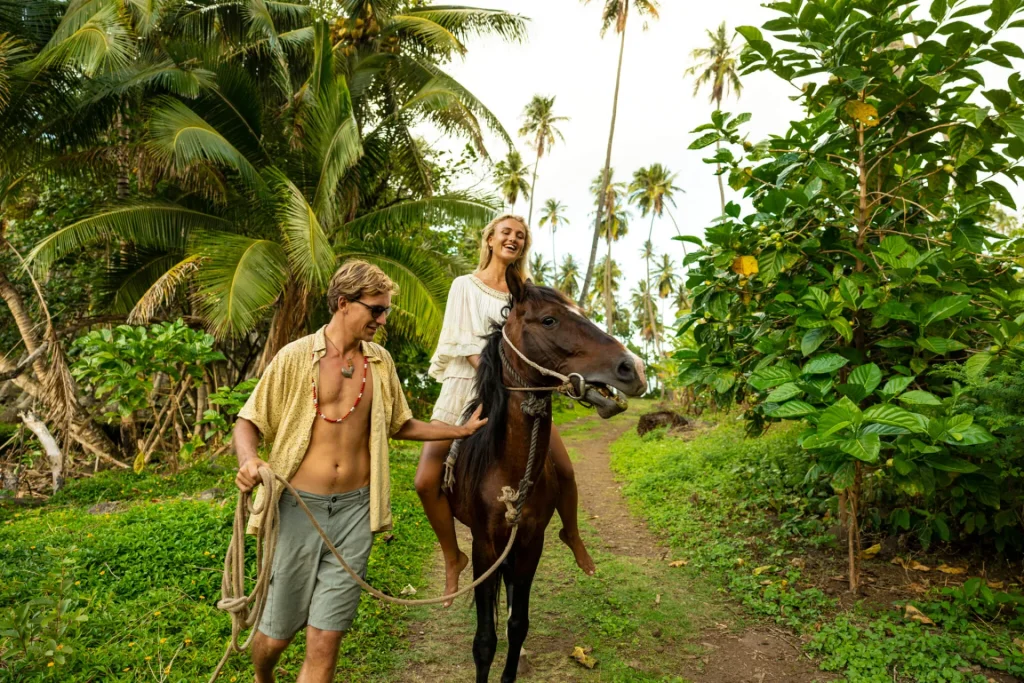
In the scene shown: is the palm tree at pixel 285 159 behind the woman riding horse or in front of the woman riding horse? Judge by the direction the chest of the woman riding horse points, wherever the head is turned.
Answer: behind

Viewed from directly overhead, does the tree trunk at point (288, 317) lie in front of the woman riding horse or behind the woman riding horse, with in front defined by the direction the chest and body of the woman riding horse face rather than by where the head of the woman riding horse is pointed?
behind

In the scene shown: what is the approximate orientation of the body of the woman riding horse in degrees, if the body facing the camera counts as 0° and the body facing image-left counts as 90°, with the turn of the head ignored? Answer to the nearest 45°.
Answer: approximately 0°

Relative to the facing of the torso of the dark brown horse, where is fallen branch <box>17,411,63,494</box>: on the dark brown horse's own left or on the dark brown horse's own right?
on the dark brown horse's own right

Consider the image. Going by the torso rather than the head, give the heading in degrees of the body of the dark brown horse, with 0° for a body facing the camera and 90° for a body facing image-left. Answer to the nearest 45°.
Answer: approximately 0°

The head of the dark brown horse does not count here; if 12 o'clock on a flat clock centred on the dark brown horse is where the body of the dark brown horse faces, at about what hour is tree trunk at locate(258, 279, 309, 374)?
The tree trunk is roughly at 5 o'clock from the dark brown horse.

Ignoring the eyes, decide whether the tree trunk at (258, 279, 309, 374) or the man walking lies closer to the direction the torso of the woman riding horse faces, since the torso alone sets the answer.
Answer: the man walking

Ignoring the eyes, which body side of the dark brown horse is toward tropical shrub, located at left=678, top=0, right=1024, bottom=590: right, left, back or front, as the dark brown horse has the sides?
left

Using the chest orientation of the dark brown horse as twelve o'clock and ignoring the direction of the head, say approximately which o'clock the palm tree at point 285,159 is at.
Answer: The palm tree is roughly at 5 o'clock from the dark brown horse.

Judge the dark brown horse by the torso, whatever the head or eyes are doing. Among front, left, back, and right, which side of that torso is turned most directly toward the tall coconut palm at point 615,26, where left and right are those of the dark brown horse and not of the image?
back

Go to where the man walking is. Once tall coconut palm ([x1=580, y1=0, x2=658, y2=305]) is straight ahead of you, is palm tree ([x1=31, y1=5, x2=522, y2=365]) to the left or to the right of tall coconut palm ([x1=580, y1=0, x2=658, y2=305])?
left
